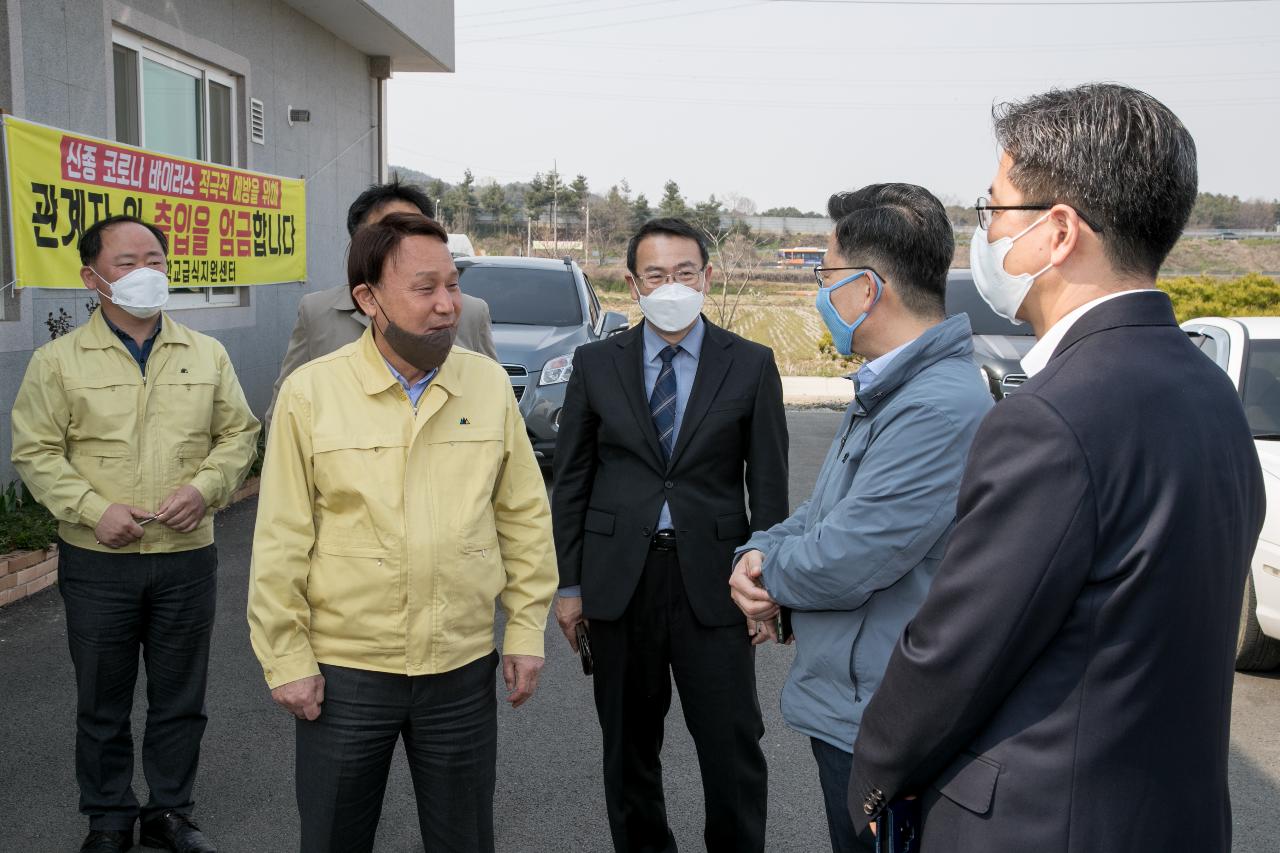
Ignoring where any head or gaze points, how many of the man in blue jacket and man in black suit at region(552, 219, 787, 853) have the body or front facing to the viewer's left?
1

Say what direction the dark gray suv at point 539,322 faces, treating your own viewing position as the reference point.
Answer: facing the viewer and to the left of the viewer

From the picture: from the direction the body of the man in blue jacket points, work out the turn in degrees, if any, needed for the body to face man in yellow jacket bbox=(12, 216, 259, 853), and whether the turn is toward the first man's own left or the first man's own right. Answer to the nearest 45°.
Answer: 0° — they already face them

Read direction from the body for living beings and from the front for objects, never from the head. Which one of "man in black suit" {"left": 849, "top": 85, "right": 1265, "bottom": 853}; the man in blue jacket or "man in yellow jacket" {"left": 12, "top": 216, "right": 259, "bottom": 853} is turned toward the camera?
the man in yellow jacket

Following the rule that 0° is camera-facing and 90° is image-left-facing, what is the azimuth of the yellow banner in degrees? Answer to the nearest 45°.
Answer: approximately 315°

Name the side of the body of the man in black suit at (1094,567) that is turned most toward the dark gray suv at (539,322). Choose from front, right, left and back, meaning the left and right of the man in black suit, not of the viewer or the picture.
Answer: front

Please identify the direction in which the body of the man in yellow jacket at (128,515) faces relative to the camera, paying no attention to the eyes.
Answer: toward the camera

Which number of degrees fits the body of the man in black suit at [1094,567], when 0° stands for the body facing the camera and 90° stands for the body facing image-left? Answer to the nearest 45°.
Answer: approximately 135°

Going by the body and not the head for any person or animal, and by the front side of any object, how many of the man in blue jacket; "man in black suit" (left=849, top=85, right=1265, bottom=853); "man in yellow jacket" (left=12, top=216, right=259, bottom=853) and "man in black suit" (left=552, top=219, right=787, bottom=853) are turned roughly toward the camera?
2

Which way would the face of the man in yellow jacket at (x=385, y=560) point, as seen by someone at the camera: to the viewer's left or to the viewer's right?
to the viewer's right

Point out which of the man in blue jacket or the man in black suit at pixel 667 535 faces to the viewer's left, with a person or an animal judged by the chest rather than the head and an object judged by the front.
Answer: the man in blue jacket

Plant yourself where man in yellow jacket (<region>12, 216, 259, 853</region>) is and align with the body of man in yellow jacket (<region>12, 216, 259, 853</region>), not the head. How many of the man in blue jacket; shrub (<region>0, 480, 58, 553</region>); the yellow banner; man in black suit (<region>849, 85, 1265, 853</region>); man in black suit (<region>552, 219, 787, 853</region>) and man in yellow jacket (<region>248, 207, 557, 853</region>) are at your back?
2

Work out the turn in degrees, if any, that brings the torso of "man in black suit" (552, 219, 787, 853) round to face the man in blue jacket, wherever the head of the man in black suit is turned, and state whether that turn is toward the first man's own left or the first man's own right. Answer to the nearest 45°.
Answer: approximately 45° to the first man's own left

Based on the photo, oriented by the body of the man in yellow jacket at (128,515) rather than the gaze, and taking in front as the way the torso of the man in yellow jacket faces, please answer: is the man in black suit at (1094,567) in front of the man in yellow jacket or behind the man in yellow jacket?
in front

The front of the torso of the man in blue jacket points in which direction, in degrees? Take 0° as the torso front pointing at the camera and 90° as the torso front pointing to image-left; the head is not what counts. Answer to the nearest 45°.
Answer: approximately 90°

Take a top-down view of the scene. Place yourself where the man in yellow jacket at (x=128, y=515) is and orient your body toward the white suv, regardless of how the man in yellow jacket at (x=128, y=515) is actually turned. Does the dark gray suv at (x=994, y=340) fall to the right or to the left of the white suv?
left
